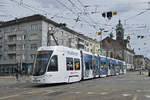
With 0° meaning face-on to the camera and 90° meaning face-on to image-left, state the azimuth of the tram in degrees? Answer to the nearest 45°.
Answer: approximately 45°
